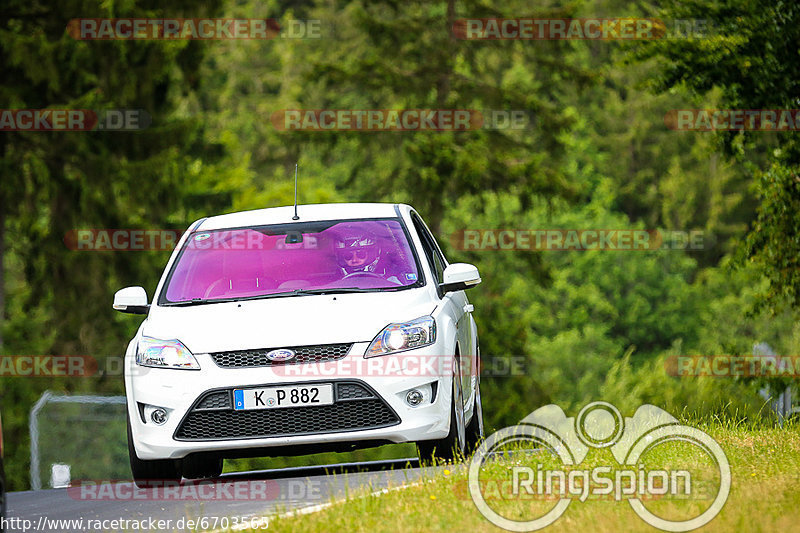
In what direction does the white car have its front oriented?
toward the camera

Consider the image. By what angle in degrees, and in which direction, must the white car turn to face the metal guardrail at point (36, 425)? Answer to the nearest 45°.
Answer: approximately 135° to its right
